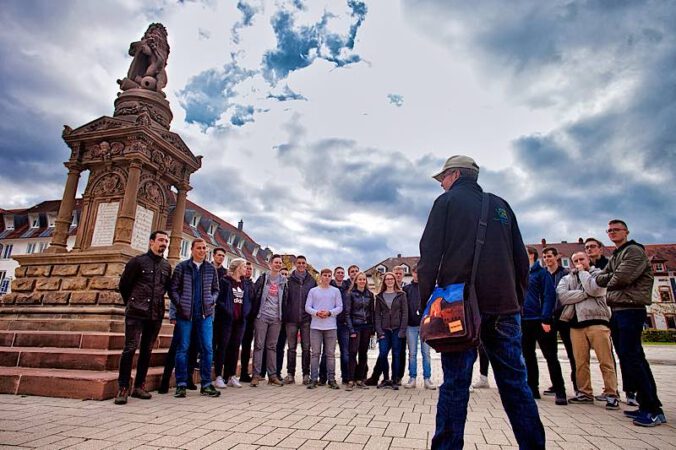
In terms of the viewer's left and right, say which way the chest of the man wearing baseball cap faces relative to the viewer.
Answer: facing away from the viewer and to the left of the viewer

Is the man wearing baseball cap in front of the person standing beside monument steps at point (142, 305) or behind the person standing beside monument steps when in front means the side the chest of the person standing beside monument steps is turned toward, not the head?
in front

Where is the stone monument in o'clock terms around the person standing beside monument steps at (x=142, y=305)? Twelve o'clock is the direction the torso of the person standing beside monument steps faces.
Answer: The stone monument is roughly at 7 o'clock from the person standing beside monument steps.

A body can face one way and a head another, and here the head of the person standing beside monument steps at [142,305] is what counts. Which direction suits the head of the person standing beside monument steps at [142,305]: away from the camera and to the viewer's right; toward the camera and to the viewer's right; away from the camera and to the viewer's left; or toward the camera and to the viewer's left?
toward the camera and to the viewer's right

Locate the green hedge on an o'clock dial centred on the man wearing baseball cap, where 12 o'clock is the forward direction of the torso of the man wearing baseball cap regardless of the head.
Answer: The green hedge is roughly at 2 o'clock from the man wearing baseball cap.

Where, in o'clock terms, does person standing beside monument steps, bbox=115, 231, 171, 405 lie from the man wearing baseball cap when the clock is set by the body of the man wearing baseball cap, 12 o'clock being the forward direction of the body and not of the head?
The person standing beside monument steps is roughly at 11 o'clock from the man wearing baseball cap.

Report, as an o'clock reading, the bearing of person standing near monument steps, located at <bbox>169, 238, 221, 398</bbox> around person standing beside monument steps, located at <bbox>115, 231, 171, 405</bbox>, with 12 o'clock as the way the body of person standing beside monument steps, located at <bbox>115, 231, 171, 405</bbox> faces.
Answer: person standing near monument steps, located at <bbox>169, 238, 221, 398</bbox> is roughly at 10 o'clock from person standing beside monument steps, located at <bbox>115, 231, 171, 405</bbox>.

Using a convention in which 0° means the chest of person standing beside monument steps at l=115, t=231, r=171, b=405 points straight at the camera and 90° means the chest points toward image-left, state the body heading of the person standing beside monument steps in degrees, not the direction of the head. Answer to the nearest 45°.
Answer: approximately 315°
